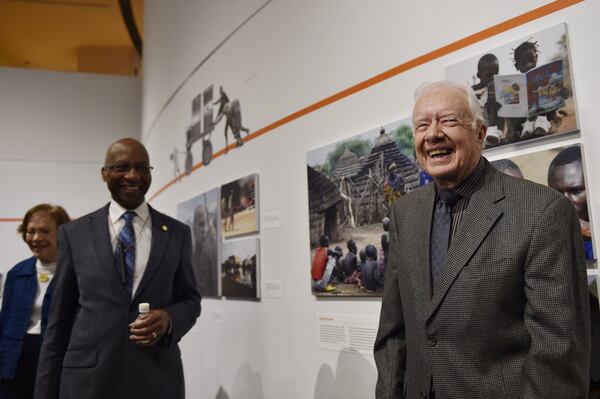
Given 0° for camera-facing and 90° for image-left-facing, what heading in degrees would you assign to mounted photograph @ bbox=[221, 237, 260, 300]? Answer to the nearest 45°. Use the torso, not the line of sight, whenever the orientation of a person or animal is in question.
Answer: approximately 45°

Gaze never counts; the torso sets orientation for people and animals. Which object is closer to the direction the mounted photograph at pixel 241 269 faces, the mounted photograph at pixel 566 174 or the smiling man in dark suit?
the smiling man in dark suit

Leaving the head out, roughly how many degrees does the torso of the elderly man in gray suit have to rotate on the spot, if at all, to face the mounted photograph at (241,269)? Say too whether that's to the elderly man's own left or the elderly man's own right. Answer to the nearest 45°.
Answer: approximately 90° to the elderly man's own right

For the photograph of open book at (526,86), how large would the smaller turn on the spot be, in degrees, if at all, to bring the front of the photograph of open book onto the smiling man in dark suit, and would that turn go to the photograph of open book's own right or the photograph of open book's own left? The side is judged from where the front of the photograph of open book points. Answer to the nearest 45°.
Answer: approximately 45° to the photograph of open book's own right

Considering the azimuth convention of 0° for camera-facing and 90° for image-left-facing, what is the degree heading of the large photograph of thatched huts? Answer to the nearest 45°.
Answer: approximately 45°

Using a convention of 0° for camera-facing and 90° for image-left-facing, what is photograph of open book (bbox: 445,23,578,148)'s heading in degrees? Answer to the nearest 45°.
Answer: approximately 45°

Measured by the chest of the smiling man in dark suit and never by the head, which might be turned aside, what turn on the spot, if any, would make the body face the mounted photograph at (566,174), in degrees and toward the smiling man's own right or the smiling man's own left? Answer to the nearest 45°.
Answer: approximately 45° to the smiling man's own left

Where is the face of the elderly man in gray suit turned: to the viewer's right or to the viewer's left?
to the viewer's left

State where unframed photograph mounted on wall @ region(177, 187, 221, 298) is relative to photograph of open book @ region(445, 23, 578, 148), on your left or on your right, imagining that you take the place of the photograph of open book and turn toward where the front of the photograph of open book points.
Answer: on your right

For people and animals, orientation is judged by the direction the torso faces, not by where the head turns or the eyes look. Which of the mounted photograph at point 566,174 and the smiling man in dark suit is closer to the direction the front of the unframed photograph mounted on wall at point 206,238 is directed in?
the smiling man in dark suit

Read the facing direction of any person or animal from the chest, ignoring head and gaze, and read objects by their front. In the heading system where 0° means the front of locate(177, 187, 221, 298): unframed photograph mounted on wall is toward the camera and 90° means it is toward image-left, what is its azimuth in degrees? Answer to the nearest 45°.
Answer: approximately 45°

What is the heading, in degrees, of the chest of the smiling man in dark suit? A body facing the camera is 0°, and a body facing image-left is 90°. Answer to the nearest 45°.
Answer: approximately 0°
